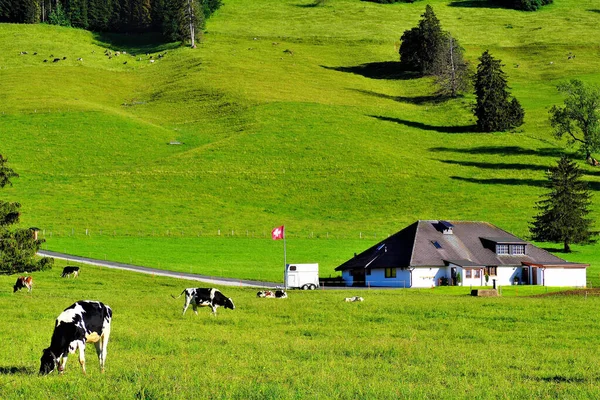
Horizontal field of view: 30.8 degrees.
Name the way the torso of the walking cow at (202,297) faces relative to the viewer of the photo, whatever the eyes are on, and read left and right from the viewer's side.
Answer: facing to the right of the viewer

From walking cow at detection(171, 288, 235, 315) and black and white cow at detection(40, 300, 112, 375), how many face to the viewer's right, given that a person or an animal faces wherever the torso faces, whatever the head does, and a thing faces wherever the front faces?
1

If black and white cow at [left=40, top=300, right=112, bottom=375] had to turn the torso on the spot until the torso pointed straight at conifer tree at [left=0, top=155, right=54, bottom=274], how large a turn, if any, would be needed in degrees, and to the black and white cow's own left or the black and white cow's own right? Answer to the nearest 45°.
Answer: approximately 135° to the black and white cow's own right

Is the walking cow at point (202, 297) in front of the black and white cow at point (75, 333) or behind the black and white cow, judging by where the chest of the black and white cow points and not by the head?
behind

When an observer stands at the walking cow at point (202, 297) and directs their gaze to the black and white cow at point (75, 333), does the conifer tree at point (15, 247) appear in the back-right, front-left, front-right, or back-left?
back-right

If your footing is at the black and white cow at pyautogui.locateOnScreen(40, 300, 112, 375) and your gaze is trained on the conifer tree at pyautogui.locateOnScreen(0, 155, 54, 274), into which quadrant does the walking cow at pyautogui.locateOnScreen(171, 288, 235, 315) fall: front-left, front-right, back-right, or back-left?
front-right

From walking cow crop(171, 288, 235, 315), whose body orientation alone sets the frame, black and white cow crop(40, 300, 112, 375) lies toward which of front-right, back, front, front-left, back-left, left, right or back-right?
right

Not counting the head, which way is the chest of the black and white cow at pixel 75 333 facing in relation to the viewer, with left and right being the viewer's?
facing the viewer and to the left of the viewer

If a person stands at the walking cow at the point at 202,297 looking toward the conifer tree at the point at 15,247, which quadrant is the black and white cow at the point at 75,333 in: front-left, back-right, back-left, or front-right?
back-left

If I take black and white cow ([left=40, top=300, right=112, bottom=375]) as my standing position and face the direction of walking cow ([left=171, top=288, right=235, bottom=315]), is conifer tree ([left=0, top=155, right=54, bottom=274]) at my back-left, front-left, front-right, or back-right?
front-left

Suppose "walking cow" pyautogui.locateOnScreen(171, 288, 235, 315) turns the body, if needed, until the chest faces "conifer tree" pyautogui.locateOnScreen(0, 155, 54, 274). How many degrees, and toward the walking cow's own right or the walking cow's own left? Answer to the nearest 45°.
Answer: approximately 135° to the walking cow's own left

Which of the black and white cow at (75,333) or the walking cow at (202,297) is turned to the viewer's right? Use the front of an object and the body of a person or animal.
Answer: the walking cow

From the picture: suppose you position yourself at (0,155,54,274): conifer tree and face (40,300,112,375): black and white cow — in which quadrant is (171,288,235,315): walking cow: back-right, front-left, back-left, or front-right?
front-left
